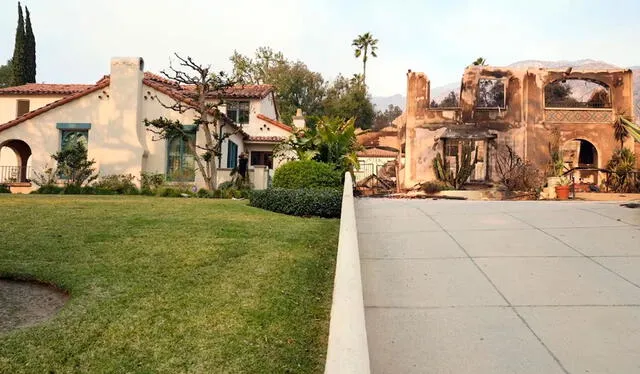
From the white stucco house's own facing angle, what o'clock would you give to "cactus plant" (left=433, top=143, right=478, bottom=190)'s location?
The cactus plant is roughly at 10 o'clock from the white stucco house.

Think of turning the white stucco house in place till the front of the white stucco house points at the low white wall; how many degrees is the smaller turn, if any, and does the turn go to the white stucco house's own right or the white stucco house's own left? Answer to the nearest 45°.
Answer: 0° — it already faces it

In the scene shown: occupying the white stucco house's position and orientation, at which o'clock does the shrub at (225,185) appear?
The shrub is roughly at 10 o'clock from the white stucco house.

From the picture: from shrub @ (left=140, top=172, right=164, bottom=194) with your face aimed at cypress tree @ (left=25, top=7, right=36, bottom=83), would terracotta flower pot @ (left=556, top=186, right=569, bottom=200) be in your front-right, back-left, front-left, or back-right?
back-right

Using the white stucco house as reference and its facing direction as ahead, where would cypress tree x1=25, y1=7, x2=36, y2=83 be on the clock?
The cypress tree is roughly at 5 o'clock from the white stucco house.

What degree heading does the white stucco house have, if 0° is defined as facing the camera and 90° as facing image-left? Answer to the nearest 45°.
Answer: approximately 0°

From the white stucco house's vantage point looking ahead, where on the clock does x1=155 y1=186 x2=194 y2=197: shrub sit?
The shrub is roughly at 11 o'clock from the white stucco house.

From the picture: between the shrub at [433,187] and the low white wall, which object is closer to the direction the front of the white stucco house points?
the low white wall
